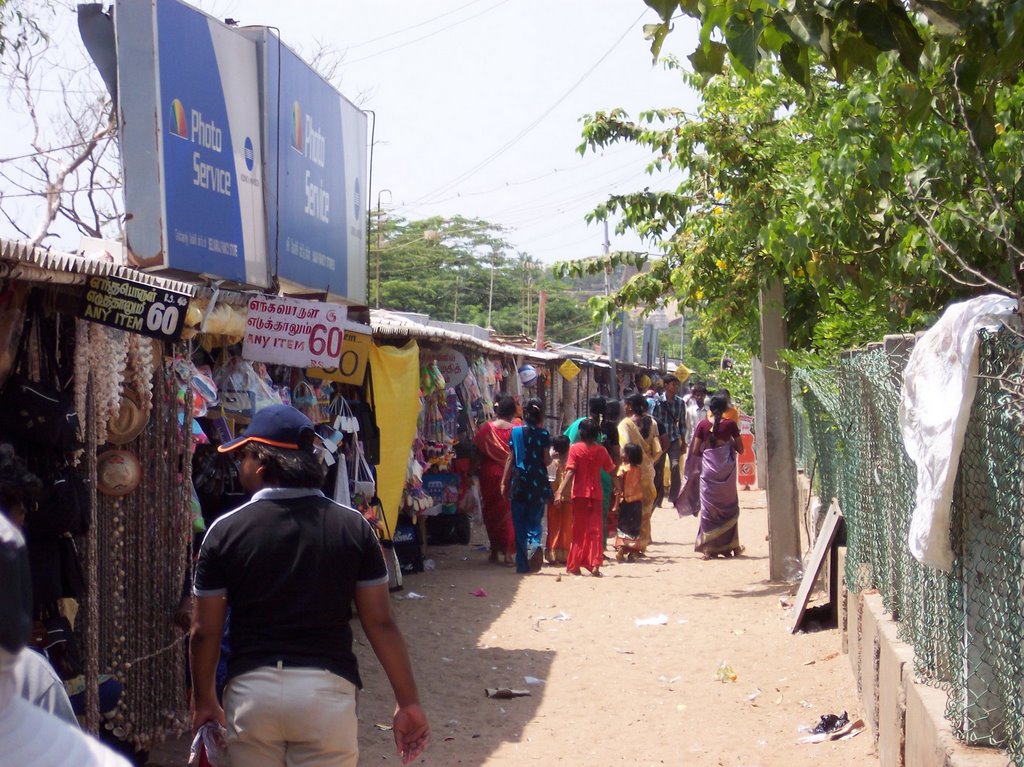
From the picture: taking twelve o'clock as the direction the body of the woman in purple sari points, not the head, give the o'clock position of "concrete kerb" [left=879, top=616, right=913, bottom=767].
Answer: The concrete kerb is roughly at 6 o'clock from the woman in purple sari.

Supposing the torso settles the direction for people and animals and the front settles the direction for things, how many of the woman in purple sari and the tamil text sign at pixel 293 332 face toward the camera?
1

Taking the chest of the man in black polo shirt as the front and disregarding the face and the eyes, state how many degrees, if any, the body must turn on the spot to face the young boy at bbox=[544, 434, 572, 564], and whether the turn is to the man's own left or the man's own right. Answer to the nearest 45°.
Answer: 0° — they already face them

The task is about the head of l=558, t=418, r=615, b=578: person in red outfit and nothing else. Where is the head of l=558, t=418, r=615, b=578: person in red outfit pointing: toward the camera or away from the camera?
away from the camera

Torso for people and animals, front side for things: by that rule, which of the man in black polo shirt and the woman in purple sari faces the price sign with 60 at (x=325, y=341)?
the man in black polo shirt

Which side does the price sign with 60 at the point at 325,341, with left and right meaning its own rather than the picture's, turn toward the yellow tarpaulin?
back

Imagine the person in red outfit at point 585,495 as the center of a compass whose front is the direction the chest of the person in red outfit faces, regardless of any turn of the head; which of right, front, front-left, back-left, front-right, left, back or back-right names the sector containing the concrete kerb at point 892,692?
back

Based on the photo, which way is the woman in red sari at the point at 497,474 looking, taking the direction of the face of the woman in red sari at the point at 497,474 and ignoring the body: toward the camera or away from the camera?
away from the camera

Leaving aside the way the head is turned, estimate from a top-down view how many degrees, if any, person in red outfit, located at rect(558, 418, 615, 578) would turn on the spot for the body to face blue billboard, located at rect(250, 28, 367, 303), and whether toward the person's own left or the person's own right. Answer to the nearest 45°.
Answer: approximately 135° to the person's own left

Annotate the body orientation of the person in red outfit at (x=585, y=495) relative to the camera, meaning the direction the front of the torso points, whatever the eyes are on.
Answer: away from the camera
